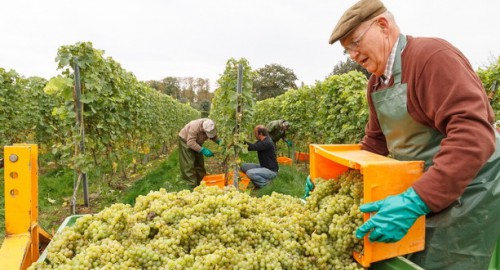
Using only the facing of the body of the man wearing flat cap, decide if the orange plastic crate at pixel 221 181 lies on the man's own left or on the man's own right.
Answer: on the man's own right

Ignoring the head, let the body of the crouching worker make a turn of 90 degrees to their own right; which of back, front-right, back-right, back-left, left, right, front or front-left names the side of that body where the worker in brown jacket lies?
left

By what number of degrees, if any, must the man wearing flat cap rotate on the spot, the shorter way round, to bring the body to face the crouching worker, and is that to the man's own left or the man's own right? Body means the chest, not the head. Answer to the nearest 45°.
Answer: approximately 90° to the man's own right

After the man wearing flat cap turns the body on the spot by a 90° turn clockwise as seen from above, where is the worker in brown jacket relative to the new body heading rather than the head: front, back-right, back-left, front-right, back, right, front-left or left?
front

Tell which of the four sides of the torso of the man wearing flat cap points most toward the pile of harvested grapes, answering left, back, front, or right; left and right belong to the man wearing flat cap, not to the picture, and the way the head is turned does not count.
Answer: front

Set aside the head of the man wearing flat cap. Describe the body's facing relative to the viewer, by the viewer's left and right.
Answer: facing the viewer and to the left of the viewer
